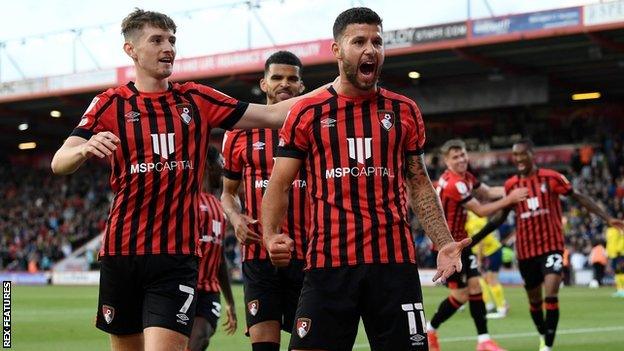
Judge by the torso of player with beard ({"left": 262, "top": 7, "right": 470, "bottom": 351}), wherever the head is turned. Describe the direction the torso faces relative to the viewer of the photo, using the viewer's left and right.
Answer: facing the viewer

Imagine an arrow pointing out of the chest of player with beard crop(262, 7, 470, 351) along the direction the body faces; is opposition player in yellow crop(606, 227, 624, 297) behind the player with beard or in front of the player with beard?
behind

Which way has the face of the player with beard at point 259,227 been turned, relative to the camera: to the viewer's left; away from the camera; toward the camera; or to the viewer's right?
toward the camera

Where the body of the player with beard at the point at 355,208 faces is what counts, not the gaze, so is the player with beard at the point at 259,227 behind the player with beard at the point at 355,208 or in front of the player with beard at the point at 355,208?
behind

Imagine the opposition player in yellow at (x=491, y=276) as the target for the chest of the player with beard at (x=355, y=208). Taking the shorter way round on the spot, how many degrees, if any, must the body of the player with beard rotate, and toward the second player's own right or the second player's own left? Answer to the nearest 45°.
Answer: approximately 180°

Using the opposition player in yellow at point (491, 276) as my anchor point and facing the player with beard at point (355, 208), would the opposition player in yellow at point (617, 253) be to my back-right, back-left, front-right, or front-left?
back-left
